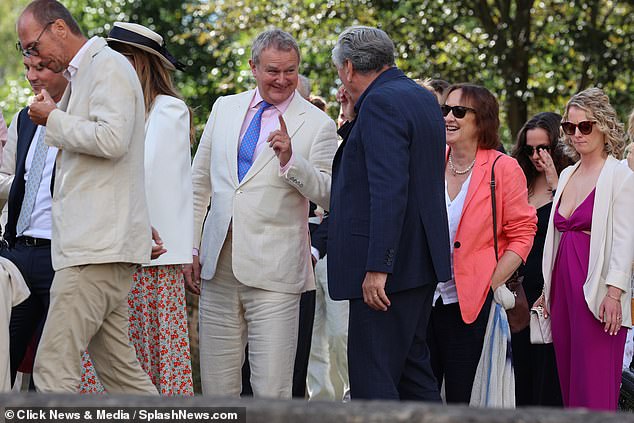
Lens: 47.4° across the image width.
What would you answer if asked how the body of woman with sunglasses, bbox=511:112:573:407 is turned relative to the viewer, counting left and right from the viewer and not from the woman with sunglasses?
facing the viewer and to the left of the viewer

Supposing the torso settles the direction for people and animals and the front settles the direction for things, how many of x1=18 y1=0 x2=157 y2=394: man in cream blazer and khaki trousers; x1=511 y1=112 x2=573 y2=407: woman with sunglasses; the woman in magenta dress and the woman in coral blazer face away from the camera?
0

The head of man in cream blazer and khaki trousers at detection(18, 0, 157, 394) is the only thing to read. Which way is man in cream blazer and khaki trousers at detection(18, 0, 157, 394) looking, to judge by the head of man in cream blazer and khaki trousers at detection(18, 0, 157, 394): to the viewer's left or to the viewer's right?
to the viewer's left

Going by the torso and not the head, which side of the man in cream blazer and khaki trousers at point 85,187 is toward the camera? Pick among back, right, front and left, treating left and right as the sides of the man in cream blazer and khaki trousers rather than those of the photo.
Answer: left

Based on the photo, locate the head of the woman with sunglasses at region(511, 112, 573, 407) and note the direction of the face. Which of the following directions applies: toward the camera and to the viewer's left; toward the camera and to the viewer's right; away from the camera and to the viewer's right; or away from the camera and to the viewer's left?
toward the camera and to the viewer's left

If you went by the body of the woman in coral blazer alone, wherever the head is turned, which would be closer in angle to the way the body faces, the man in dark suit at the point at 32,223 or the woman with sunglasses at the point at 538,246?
the man in dark suit

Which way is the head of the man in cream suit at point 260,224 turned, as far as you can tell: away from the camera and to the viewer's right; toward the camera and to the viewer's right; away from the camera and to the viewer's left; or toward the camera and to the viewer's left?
toward the camera and to the viewer's right

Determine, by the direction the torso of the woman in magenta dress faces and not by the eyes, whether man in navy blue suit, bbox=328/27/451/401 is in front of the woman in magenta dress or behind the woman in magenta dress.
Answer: in front

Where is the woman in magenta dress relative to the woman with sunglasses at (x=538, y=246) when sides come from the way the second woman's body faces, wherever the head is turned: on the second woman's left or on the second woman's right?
on the second woman's left

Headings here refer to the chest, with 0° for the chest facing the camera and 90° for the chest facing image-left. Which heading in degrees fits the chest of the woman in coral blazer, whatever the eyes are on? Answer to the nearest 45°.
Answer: approximately 45°

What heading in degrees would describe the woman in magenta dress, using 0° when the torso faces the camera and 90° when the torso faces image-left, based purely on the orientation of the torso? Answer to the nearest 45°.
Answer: approximately 45°

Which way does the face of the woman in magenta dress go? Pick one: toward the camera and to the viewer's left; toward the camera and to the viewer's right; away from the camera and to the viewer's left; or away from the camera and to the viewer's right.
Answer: toward the camera and to the viewer's left
